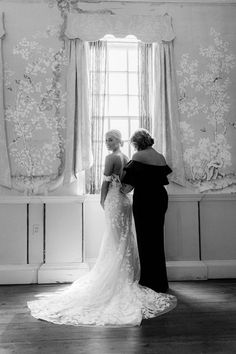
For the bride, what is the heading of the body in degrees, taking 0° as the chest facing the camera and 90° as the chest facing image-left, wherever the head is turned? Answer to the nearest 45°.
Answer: approximately 135°

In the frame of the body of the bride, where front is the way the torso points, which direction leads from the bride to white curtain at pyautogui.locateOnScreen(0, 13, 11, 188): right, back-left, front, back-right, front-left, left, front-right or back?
front

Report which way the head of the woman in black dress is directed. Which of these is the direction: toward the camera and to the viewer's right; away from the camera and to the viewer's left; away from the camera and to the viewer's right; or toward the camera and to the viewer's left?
away from the camera and to the viewer's left

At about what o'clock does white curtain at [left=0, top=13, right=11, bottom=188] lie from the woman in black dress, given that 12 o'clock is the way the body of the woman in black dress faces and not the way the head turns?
The white curtain is roughly at 11 o'clock from the woman in black dress.

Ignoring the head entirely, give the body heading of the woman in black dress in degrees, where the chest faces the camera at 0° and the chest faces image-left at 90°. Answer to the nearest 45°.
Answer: approximately 135°

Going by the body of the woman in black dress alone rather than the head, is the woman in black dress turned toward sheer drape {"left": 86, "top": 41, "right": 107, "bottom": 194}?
yes

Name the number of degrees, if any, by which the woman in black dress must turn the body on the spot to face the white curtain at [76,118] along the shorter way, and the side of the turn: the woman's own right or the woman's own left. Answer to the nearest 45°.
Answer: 0° — they already face it
